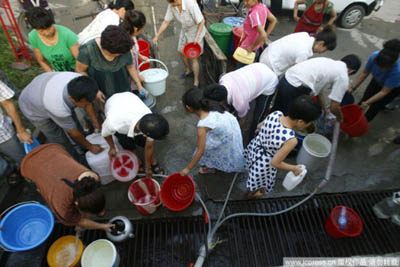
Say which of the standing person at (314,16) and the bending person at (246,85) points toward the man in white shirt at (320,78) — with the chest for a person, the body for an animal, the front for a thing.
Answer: the standing person at (314,16)

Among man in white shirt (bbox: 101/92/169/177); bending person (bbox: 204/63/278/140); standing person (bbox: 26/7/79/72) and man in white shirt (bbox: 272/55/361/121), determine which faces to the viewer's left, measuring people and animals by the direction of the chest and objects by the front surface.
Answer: bending person (bbox: 204/63/278/140)

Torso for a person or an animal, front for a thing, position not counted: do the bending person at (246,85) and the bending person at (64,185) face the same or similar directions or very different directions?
very different directions

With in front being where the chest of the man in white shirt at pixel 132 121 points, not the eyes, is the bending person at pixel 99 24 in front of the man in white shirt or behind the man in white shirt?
behind

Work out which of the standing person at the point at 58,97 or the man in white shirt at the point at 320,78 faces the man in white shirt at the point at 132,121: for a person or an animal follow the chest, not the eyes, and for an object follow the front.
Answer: the standing person

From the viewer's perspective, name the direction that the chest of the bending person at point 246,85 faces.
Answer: to the viewer's left

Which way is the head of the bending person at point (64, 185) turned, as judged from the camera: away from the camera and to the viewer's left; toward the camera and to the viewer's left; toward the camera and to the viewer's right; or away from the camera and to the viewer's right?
toward the camera and to the viewer's right

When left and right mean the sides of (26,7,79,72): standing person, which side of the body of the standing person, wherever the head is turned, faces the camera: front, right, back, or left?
front

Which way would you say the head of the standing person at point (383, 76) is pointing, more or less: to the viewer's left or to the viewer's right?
to the viewer's left

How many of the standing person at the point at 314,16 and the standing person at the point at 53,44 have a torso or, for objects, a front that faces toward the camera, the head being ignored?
2
